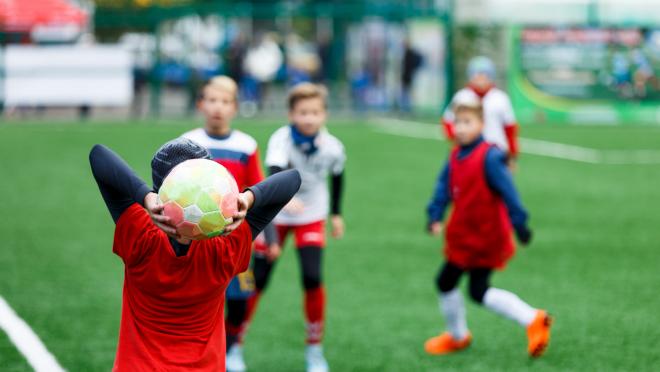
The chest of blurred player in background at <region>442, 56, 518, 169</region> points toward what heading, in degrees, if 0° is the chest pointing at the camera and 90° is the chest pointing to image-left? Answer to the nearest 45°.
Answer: approximately 0°

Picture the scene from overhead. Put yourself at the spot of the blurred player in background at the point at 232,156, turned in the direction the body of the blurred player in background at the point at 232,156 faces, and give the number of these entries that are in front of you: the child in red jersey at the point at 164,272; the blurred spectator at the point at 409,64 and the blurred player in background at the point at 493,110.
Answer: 1

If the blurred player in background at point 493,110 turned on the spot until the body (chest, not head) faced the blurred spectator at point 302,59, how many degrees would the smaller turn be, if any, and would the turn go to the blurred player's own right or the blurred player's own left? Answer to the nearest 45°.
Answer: approximately 180°

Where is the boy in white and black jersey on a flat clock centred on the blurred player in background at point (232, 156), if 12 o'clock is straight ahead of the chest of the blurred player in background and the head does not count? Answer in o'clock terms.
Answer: The boy in white and black jersey is roughly at 8 o'clock from the blurred player in background.

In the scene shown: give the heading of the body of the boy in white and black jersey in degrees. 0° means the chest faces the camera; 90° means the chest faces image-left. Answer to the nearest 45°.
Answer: approximately 0°

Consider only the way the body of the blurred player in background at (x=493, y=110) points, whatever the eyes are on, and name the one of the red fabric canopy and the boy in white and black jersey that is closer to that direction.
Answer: the boy in white and black jersey

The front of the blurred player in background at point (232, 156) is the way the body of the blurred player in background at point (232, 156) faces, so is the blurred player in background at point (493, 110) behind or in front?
behind

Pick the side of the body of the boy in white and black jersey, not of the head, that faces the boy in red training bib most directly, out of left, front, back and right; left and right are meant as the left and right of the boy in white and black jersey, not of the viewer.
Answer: left

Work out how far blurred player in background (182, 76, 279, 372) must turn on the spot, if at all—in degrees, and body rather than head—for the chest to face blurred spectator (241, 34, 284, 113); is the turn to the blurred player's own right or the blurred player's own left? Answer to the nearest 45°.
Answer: approximately 180°
